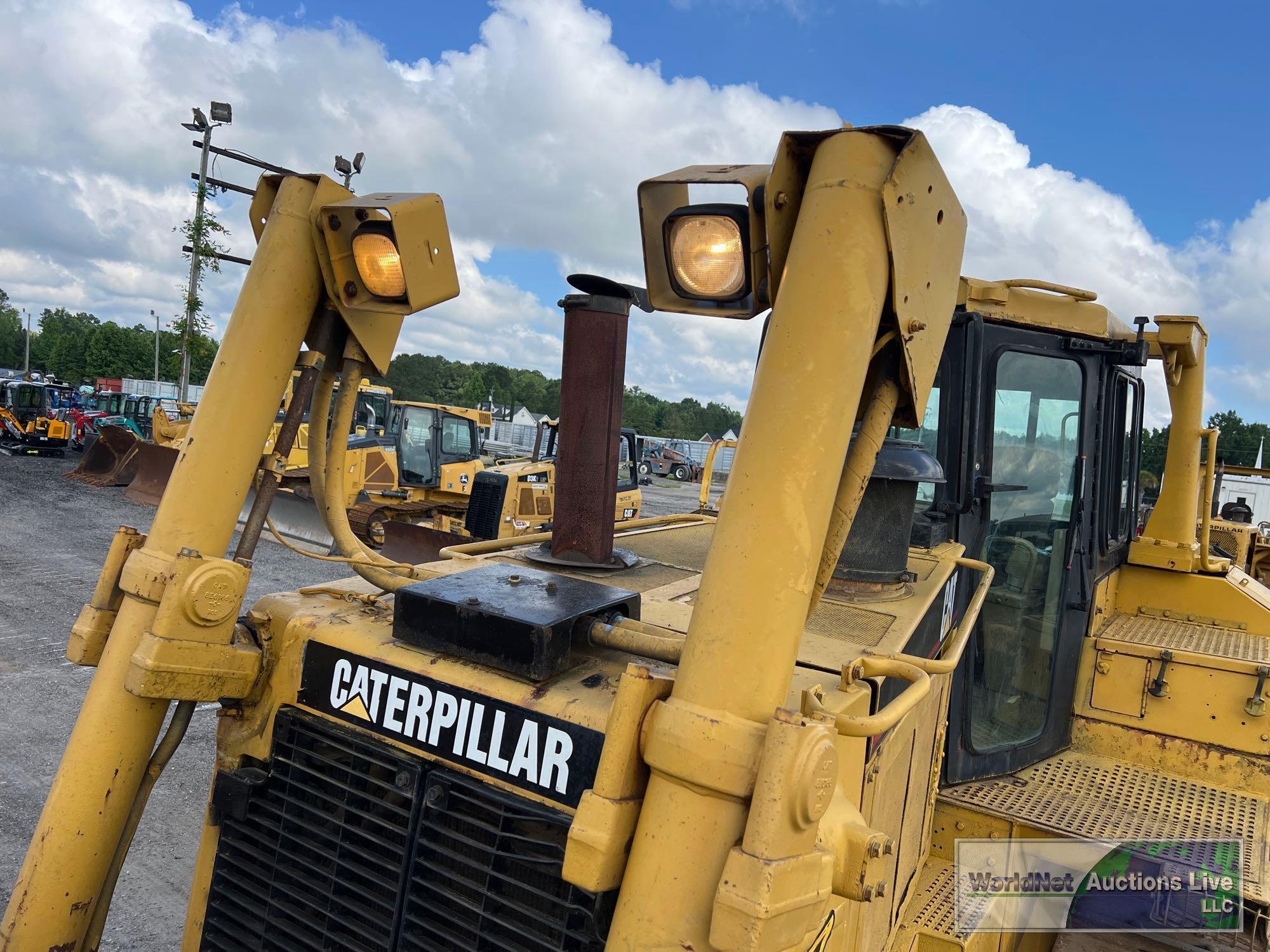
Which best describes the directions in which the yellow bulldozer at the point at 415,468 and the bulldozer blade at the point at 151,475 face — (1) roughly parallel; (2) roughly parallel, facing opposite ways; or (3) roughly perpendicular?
roughly parallel

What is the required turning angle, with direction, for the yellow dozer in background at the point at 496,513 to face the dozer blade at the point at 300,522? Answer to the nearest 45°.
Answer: approximately 45° to its right

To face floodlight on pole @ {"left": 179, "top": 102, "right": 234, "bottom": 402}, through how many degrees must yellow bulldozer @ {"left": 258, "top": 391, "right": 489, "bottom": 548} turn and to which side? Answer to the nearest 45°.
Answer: approximately 90° to its right

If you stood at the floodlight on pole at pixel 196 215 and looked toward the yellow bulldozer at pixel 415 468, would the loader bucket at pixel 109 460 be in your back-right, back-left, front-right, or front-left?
front-right

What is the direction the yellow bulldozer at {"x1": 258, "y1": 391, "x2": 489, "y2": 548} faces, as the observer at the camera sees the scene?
facing the viewer and to the left of the viewer

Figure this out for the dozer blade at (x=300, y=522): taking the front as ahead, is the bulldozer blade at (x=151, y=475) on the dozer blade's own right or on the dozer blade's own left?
on the dozer blade's own right

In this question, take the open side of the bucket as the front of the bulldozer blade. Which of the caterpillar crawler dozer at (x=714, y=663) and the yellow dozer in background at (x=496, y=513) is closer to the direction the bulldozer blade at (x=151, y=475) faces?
the caterpillar crawler dozer
